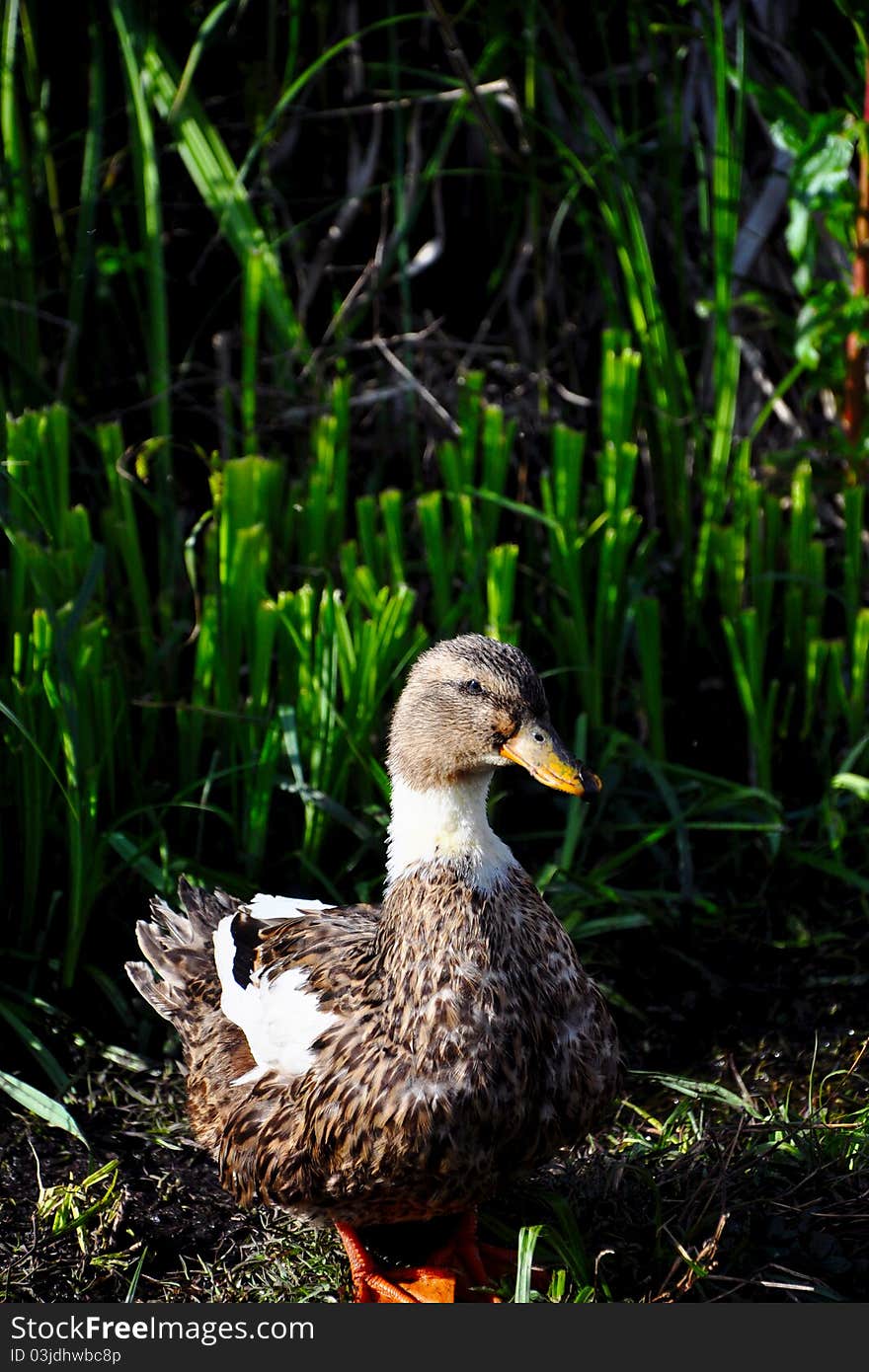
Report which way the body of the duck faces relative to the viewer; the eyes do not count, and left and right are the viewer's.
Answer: facing the viewer and to the right of the viewer
